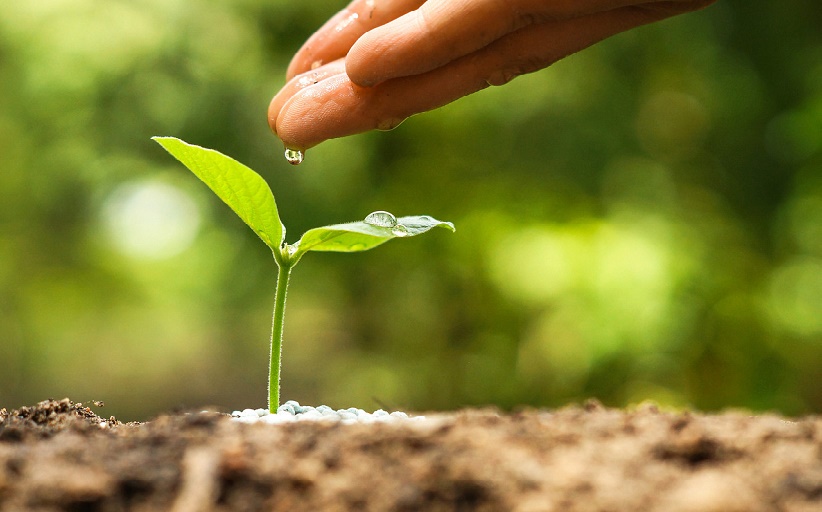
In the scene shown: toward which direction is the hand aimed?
to the viewer's left
